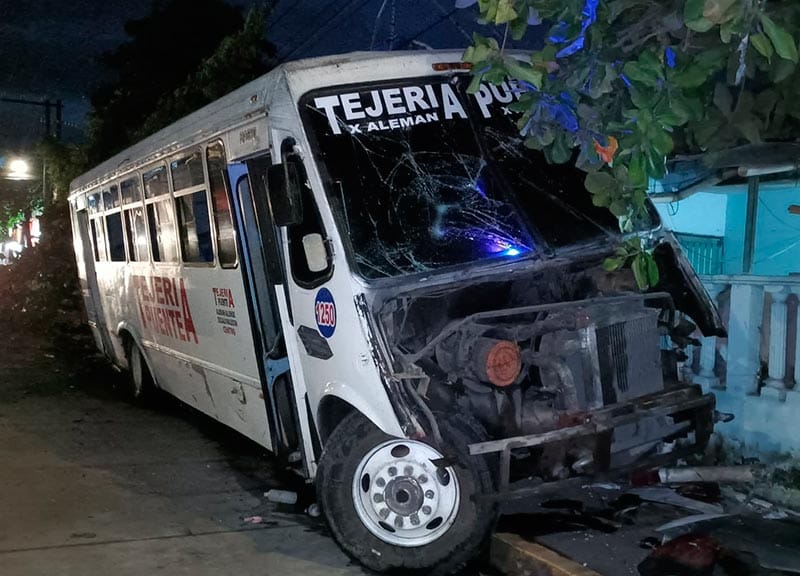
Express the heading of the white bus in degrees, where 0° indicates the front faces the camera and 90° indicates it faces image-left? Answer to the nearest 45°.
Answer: approximately 315°

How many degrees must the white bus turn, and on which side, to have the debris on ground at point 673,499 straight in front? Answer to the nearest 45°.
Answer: approximately 45° to its left
